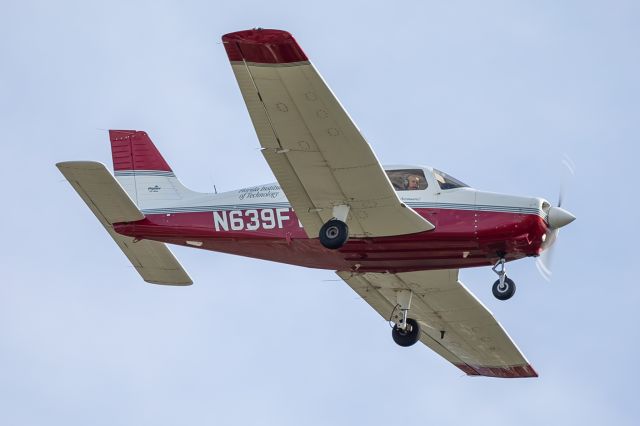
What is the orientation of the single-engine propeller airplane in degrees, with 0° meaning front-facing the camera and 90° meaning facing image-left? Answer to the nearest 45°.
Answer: approximately 270°
